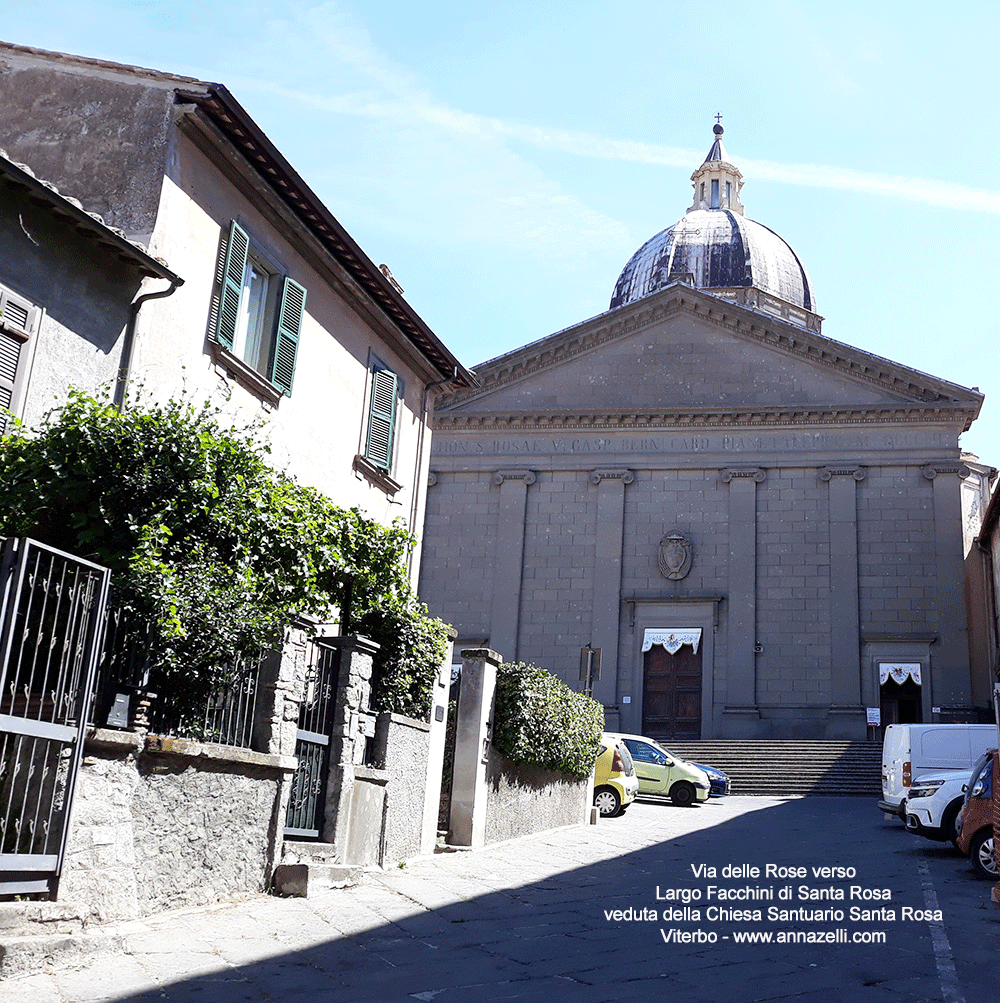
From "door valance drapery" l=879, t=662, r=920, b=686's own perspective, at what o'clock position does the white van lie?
The white van is roughly at 12 o'clock from the door valance drapery.

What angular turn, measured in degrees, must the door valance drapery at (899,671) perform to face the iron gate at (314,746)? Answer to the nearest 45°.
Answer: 0° — it already faces it

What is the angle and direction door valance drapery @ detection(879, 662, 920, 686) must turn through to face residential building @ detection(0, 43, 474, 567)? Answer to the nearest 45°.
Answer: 0° — it already faces it

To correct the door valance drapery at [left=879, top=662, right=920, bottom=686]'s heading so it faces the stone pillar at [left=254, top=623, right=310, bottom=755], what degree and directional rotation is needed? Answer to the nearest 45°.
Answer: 0° — it already faces it

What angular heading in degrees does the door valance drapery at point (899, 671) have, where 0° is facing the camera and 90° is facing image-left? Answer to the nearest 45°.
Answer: approximately 0°

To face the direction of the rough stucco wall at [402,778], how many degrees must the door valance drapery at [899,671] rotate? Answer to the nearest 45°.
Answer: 0° — it already faces it

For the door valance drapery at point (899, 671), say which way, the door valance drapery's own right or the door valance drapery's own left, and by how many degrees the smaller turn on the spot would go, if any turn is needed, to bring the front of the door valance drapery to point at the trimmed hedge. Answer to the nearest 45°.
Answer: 0° — it already faces it
